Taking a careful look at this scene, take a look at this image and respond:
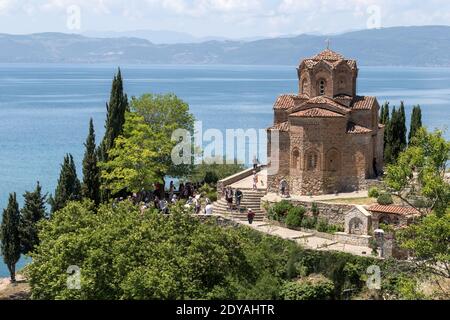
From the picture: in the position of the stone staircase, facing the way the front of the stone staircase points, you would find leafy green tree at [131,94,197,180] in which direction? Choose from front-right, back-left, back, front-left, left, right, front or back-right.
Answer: back-right

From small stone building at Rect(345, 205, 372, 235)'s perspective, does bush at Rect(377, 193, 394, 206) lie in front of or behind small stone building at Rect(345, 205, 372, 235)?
behind

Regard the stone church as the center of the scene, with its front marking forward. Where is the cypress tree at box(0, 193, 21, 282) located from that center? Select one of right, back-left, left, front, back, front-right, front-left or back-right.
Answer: left

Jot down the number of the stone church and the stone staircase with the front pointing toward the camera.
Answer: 1

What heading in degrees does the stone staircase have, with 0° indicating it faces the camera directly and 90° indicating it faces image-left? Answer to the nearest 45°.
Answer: approximately 0°

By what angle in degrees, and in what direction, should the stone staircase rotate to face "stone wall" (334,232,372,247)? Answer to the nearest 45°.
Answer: approximately 45° to its left
